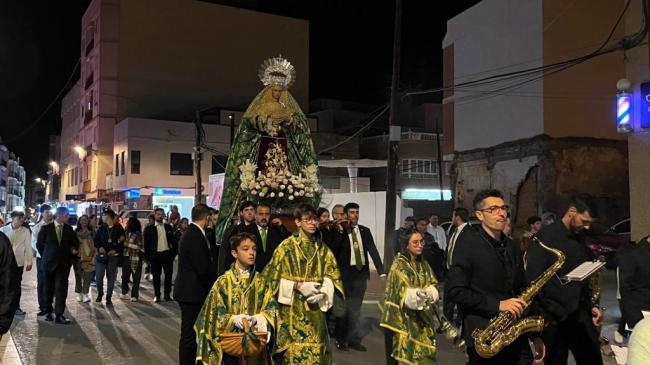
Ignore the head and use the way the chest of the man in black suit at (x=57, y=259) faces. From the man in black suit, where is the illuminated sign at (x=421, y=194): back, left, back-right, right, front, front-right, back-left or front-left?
back-left

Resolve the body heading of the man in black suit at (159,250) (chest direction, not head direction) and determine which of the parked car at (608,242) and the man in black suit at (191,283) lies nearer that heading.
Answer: the man in black suit

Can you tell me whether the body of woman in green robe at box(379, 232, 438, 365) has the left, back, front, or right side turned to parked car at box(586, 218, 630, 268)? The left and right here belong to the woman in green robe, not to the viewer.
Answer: left

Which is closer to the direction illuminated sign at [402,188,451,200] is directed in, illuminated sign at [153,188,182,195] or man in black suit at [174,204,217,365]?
the man in black suit

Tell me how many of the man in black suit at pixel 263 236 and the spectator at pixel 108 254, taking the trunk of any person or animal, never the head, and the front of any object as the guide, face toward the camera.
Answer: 2

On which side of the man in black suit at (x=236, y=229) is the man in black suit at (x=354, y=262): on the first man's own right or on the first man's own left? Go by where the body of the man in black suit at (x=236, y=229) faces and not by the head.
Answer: on the first man's own left

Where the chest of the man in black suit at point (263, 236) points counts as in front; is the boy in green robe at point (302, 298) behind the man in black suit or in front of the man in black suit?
in front

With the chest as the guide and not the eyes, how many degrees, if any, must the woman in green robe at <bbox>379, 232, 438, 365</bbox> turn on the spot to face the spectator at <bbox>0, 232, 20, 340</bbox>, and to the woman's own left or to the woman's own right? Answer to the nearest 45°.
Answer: approximately 135° to the woman's own right

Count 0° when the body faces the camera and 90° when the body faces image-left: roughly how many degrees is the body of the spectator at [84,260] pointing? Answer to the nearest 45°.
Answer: approximately 0°

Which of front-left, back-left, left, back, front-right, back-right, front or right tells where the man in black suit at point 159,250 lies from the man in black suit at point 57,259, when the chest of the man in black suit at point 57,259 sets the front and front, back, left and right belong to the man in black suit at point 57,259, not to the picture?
back-left
